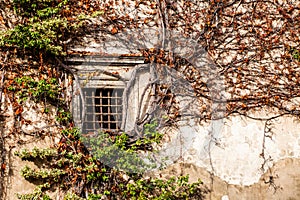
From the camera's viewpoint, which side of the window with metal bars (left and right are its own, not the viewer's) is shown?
front
